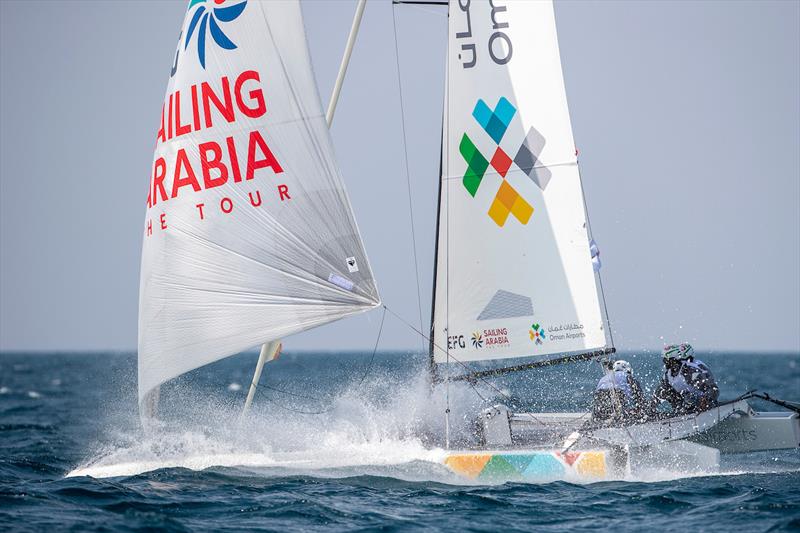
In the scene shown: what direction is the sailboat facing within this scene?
to the viewer's left
